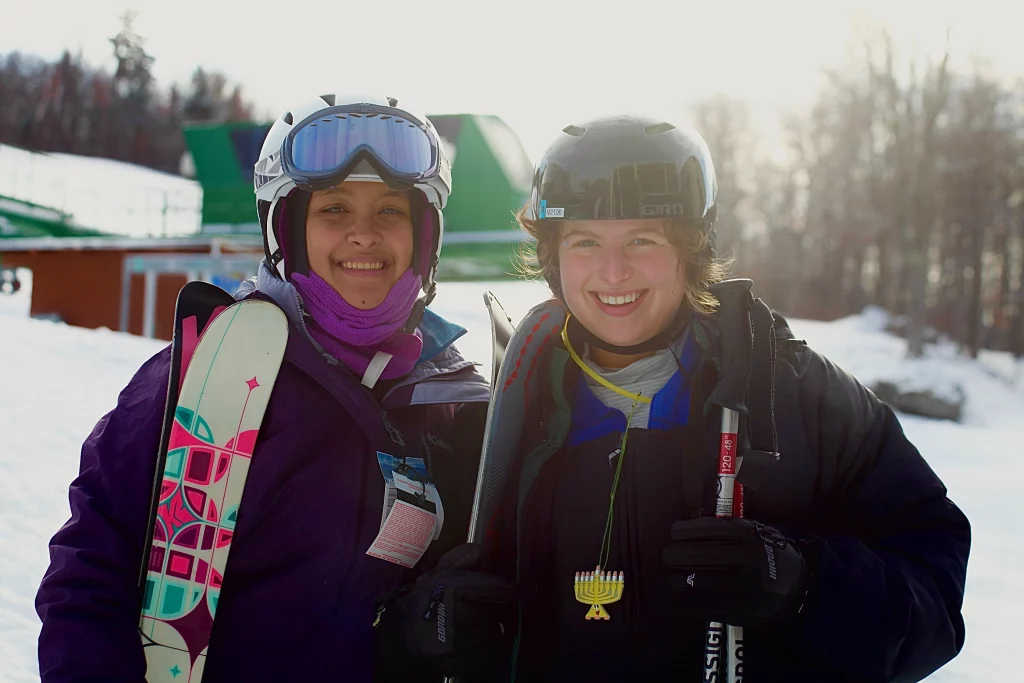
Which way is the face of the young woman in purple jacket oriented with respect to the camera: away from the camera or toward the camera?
toward the camera

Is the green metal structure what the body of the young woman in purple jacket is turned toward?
no

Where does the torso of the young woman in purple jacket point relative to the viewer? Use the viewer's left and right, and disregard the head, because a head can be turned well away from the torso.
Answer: facing the viewer and to the right of the viewer
